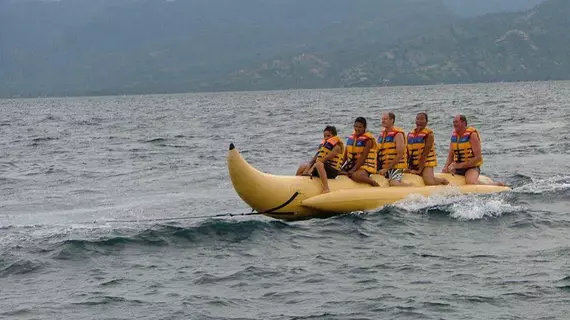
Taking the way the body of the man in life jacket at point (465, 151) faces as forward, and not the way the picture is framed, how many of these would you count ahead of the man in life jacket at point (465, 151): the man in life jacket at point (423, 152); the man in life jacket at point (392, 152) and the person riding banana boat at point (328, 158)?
3

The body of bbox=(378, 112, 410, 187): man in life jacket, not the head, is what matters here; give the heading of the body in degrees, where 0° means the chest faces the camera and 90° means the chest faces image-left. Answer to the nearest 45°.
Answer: approximately 45°

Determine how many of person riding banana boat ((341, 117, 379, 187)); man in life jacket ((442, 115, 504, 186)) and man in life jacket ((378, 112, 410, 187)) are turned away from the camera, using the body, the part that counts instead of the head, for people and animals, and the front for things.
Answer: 0

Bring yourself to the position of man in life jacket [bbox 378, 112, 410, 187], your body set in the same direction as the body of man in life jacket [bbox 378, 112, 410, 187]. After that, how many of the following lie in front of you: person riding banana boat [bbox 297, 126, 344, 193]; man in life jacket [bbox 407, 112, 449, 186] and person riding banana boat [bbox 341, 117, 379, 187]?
2

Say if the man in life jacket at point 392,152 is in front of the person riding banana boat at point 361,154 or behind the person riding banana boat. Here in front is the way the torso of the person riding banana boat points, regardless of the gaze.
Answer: behind

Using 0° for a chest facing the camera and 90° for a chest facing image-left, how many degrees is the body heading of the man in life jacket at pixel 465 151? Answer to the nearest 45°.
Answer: approximately 45°

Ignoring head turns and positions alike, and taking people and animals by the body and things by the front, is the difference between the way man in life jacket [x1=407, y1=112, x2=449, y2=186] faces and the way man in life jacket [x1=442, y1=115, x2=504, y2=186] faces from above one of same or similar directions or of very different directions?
same or similar directions

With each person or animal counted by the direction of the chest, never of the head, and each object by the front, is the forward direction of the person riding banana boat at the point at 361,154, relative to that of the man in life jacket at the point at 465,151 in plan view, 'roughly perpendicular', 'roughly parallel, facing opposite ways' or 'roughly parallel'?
roughly parallel

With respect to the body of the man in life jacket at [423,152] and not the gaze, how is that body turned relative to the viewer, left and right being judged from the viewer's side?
facing the viewer and to the left of the viewer

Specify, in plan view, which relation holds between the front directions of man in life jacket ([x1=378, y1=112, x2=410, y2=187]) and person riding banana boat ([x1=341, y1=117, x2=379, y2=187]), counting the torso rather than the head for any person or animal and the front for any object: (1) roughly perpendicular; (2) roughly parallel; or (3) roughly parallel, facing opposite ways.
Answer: roughly parallel

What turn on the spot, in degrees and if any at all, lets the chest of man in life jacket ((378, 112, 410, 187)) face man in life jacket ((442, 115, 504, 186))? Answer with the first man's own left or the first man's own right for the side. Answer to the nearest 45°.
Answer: approximately 180°

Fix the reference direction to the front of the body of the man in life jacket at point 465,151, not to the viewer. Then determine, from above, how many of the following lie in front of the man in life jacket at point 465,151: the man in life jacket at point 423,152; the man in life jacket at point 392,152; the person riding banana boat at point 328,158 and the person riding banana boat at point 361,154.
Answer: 4

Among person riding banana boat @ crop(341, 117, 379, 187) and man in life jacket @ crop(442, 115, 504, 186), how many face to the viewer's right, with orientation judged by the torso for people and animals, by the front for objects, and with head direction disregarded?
0

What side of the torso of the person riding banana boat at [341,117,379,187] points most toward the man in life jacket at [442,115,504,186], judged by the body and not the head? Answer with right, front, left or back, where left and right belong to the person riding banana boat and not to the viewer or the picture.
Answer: back

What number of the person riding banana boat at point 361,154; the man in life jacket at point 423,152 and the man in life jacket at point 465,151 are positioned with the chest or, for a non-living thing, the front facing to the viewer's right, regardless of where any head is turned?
0

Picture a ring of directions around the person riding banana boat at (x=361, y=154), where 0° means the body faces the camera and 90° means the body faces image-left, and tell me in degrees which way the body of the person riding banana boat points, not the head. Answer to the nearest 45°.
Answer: approximately 45°

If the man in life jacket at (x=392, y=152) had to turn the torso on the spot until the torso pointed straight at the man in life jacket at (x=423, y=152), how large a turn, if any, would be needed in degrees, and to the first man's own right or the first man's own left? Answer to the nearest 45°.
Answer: approximately 180°

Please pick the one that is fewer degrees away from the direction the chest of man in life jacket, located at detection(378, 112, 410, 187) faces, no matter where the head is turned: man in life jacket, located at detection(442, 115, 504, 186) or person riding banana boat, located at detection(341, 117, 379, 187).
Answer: the person riding banana boat
